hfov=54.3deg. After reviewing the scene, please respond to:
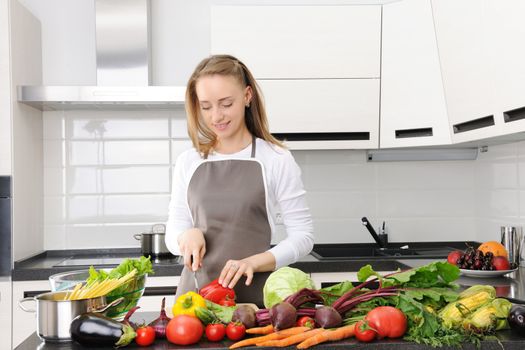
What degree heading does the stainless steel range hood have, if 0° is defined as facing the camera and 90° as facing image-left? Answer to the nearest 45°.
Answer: approximately 0°

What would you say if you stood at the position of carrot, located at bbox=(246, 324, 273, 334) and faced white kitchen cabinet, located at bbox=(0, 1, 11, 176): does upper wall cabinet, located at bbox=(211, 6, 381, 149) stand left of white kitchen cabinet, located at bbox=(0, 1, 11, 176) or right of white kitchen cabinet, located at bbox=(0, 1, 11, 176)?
right

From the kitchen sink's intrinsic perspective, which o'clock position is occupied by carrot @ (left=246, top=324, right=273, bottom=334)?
The carrot is roughly at 12 o'clock from the kitchen sink.

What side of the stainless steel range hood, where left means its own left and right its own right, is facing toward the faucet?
left

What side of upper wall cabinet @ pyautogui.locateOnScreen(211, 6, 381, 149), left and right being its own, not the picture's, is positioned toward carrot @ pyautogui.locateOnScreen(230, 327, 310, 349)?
front

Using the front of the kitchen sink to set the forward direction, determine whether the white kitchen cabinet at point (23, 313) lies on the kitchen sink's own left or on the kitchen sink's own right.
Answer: on the kitchen sink's own right

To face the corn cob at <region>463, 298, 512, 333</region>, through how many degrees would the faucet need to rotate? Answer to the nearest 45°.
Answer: approximately 45° to its left

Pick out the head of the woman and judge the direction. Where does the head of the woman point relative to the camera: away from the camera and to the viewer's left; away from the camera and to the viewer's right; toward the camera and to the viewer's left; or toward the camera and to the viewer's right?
toward the camera and to the viewer's left
